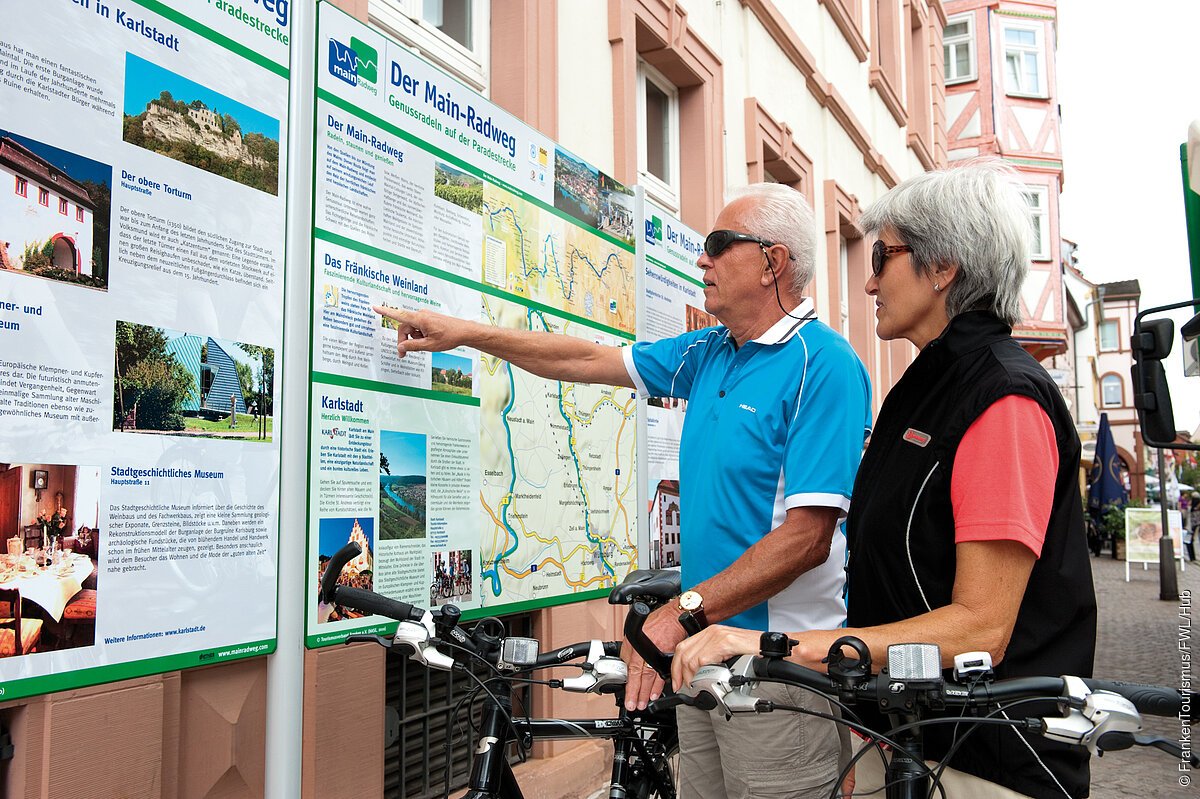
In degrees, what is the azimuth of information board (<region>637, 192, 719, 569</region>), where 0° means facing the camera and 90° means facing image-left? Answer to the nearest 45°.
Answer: approximately 315°

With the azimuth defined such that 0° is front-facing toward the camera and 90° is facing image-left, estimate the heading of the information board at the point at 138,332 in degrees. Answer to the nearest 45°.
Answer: approximately 315°

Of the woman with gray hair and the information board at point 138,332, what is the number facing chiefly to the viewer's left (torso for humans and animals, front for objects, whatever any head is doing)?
1

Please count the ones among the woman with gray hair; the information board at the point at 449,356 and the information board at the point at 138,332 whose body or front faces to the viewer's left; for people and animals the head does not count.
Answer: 1

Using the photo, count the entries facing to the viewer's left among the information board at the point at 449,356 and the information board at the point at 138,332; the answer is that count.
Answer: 0

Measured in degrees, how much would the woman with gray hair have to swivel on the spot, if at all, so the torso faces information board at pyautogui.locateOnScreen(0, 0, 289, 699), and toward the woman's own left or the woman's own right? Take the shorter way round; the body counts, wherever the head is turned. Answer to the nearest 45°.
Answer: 0° — they already face it

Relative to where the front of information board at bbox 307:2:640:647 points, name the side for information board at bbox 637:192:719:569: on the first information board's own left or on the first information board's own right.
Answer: on the first information board's own left

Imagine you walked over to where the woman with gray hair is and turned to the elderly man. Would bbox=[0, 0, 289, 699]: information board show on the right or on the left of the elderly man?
left

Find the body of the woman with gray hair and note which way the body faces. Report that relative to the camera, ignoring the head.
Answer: to the viewer's left

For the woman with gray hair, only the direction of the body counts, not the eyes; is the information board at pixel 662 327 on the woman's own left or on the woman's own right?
on the woman's own right

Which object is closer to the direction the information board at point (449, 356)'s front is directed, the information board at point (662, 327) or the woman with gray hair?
the woman with gray hair
